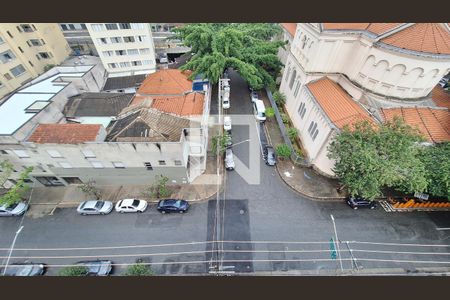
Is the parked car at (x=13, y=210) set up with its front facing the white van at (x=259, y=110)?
no

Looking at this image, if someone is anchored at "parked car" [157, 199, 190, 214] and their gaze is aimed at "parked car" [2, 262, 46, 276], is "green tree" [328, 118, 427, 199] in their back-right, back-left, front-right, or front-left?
back-left

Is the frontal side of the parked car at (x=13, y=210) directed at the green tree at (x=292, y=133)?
no

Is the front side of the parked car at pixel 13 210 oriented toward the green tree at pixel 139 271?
no
